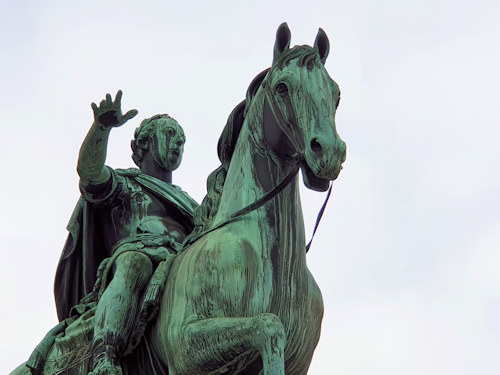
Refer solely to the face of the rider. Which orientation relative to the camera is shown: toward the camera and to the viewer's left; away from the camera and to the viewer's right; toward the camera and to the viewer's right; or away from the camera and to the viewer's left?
toward the camera and to the viewer's right

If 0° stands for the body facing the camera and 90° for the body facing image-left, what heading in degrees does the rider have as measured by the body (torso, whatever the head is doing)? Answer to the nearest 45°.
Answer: approximately 315°

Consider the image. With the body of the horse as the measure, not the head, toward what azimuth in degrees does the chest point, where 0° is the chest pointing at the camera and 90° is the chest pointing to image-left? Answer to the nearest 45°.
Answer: approximately 315°
